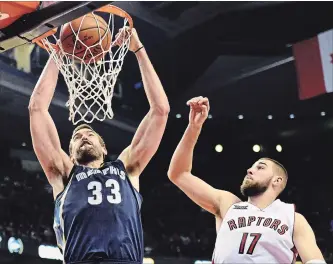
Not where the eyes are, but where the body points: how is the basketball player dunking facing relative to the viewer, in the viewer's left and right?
facing the viewer

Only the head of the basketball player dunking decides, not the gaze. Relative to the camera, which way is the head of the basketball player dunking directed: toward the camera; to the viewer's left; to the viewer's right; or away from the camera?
toward the camera

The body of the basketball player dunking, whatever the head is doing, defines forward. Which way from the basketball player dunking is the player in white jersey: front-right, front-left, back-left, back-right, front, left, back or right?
left

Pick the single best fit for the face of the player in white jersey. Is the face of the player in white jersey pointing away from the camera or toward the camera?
toward the camera
